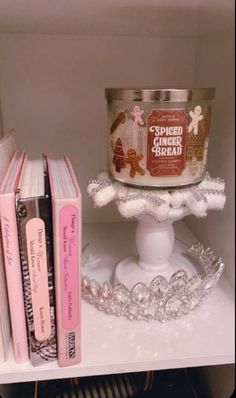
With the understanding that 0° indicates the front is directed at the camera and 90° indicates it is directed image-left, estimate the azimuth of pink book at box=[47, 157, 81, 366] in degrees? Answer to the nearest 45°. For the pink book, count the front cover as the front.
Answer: approximately 270°

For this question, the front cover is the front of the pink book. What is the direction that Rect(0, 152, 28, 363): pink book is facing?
to the viewer's right

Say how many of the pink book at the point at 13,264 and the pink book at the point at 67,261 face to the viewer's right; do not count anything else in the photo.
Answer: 2
